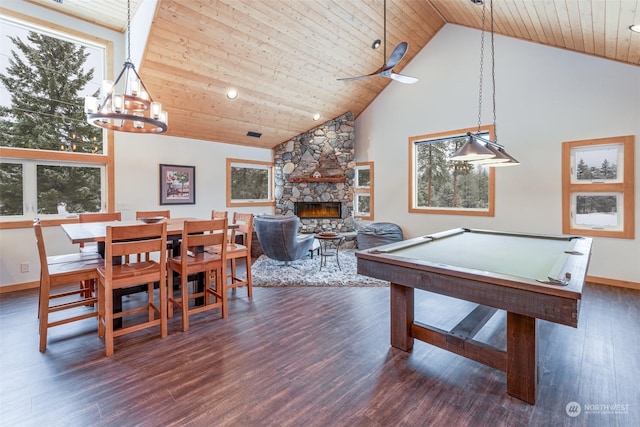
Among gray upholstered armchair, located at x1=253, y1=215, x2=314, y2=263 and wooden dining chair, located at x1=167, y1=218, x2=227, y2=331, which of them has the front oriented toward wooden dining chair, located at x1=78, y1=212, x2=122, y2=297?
wooden dining chair, located at x1=167, y1=218, x2=227, y2=331

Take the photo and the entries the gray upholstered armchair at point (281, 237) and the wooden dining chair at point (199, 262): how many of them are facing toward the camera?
0

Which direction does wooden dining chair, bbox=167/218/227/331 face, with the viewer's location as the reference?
facing away from the viewer and to the left of the viewer

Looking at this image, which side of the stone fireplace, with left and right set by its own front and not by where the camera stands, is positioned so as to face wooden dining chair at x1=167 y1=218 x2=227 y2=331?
front

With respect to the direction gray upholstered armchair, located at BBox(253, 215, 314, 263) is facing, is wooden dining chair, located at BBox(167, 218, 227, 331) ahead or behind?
behind

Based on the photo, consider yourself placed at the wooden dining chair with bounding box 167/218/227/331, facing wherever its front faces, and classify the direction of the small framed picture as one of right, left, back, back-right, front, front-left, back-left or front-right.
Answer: front-right

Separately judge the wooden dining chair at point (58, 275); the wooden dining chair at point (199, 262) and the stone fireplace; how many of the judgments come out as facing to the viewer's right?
1

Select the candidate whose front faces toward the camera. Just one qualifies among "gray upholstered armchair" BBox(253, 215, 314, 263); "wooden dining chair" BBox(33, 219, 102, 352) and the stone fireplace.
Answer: the stone fireplace

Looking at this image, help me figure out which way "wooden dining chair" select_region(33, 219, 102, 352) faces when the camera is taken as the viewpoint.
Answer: facing to the right of the viewer
